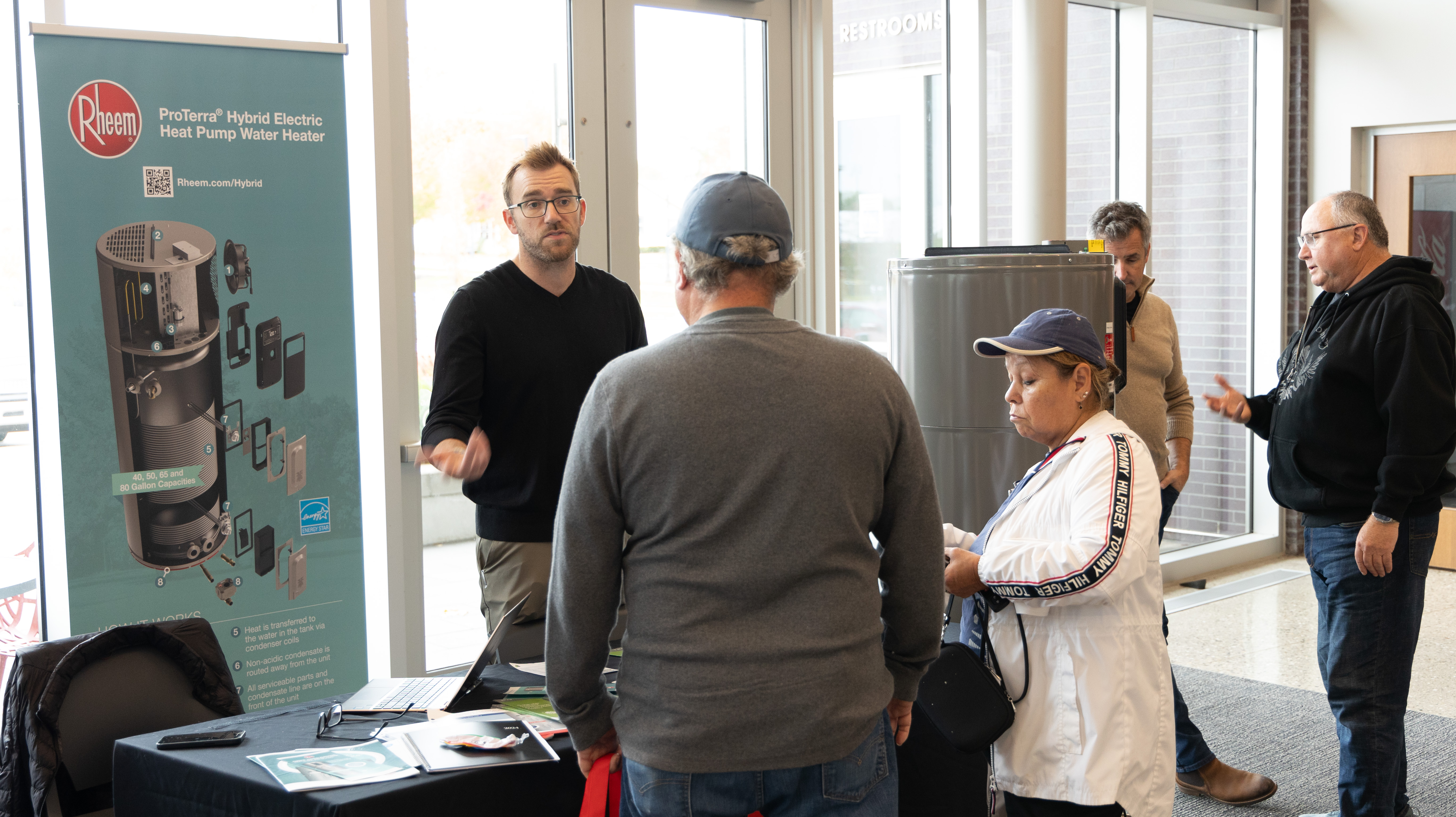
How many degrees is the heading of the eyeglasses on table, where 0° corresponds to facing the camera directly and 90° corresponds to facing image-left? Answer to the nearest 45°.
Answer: approximately 90°

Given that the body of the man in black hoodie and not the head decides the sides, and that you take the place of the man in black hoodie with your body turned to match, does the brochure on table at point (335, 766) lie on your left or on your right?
on your left

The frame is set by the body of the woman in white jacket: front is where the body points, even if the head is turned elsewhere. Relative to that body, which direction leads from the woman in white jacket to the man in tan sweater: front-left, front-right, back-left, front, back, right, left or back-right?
right

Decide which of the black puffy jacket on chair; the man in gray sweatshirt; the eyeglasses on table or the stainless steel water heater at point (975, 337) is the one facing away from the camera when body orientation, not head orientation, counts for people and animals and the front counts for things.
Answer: the man in gray sweatshirt

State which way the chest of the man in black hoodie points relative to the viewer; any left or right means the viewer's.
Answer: facing to the left of the viewer

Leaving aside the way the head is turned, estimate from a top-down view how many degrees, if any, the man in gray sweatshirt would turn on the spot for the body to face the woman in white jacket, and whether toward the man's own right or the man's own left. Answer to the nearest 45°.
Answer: approximately 45° to the man's own right

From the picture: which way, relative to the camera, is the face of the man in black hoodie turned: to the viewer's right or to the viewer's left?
to the viewer's left

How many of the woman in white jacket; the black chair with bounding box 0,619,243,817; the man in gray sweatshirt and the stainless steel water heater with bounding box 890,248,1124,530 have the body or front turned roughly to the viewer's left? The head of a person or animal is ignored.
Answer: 1

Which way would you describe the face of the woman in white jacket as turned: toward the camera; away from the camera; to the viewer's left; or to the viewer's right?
to the viewer's left

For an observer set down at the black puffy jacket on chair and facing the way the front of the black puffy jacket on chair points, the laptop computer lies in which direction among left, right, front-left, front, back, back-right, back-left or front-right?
front
